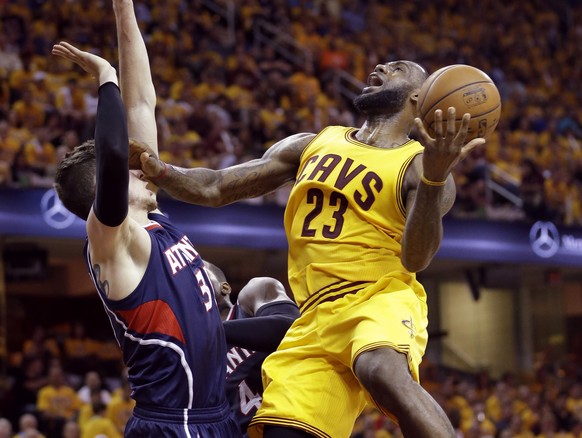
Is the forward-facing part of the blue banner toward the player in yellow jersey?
yes

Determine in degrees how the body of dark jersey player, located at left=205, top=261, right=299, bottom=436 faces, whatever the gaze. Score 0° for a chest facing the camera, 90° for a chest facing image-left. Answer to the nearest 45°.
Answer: approximately 45°

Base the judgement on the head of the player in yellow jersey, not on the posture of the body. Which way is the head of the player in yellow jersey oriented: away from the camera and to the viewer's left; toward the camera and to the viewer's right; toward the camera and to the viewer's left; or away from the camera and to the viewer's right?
toward the camera and to the viewer's left

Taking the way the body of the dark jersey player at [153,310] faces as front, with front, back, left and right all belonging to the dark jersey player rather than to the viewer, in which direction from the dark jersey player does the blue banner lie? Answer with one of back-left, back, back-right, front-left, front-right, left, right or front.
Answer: left

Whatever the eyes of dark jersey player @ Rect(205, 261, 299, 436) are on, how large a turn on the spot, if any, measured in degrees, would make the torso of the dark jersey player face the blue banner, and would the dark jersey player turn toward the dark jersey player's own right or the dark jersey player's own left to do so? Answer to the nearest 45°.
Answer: approximately 135° to the dark jersey player's own right

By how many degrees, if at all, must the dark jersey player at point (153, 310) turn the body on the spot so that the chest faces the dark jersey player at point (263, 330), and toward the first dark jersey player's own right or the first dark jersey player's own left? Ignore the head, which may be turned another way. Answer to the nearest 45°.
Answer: approximately 45° to the first dark jersey player's own left

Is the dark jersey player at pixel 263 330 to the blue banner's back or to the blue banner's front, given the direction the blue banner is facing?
to the front

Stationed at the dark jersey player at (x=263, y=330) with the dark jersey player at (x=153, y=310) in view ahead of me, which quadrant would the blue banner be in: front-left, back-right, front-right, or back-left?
back-right

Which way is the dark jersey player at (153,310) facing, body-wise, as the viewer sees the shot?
to the viewer's right
